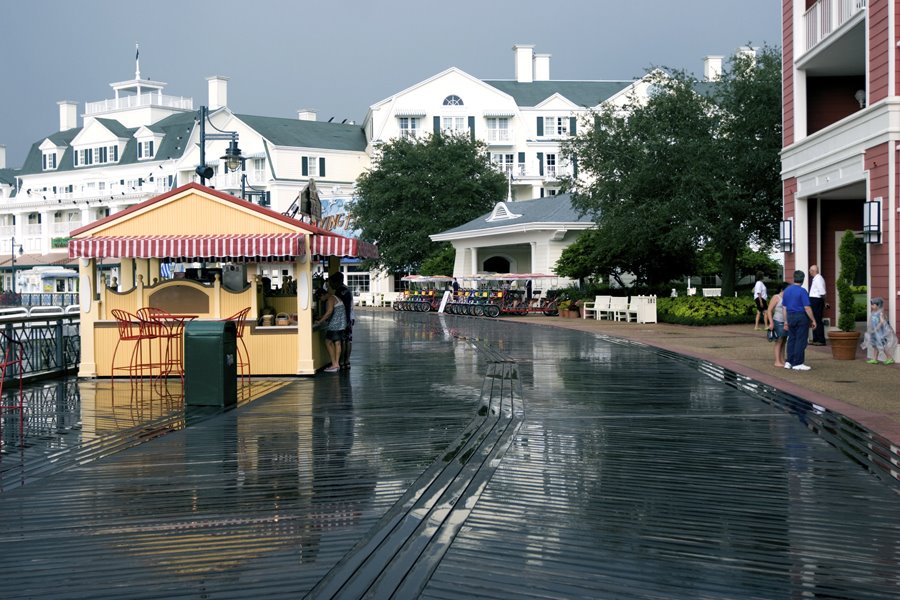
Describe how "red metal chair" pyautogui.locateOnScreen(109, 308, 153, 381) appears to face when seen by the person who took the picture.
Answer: facing away from the viewer and to the right of the viewer

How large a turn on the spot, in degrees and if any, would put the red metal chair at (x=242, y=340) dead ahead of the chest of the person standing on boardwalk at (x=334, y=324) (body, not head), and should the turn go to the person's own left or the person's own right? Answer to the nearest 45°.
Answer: approximately 45° to the person's own left

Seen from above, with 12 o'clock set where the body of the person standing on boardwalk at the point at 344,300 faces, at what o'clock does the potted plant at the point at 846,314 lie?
The potted plant is roughly at 6 o'clock from the person standing on boardwalk.

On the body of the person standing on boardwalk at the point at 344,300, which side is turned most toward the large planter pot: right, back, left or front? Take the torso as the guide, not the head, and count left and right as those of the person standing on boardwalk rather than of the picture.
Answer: back

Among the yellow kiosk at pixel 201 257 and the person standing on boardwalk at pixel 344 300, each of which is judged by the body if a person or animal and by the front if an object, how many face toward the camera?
1

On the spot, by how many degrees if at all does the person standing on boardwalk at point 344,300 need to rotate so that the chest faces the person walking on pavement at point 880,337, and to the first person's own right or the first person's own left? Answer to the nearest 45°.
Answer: approximately 180°

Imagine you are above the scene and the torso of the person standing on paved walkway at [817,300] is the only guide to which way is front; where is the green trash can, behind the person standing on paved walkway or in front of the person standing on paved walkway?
in front

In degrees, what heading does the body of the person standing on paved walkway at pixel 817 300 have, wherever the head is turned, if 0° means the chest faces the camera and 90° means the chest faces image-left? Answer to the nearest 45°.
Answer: approximately 45°

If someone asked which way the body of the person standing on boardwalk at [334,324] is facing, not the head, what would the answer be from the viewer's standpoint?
to the viewer's left

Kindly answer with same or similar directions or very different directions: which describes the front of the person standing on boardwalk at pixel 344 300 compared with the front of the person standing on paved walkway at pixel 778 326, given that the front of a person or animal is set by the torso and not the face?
very different directions

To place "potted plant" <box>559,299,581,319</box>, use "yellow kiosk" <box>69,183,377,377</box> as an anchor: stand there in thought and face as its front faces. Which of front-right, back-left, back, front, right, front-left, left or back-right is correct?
back-left

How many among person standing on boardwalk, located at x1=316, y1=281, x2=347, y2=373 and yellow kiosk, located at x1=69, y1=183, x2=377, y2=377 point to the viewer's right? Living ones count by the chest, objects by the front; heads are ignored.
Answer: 0

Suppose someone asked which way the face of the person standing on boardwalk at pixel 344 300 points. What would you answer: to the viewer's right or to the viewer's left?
to the viewer's left
